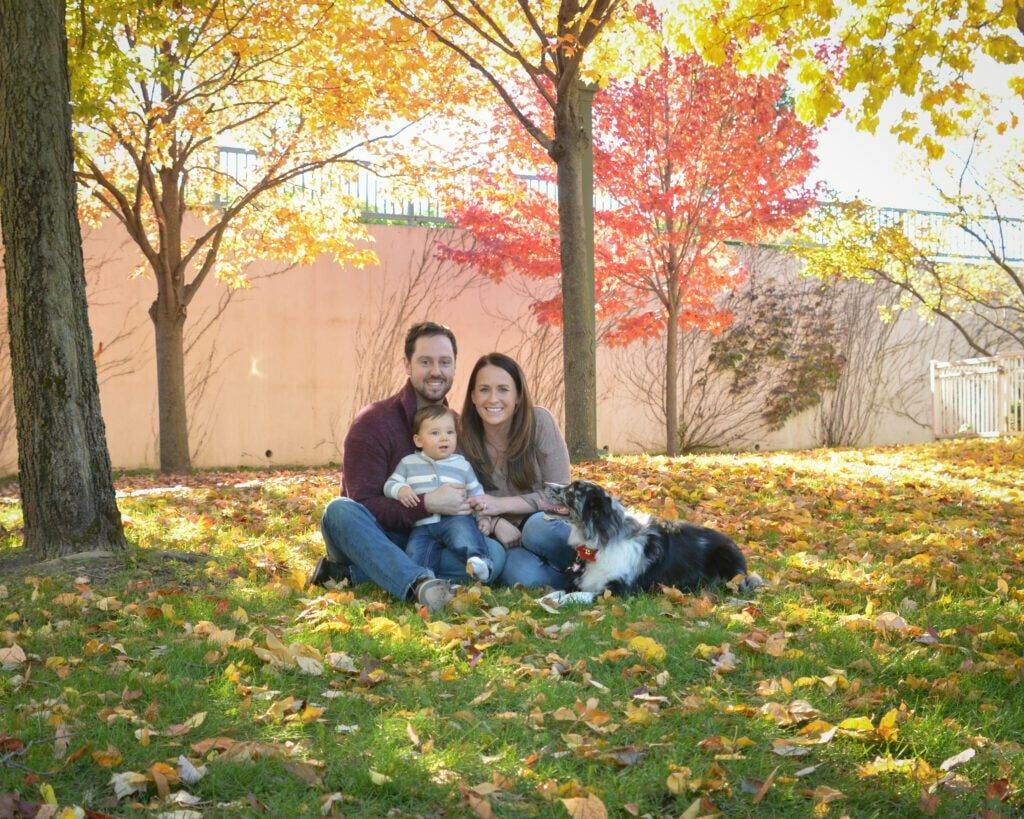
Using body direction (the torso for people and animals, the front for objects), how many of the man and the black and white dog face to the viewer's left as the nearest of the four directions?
1

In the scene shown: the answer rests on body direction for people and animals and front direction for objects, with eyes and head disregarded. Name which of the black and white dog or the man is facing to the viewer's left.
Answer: the black and white dog

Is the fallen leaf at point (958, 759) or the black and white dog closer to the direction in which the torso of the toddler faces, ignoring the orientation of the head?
the fallen leaf

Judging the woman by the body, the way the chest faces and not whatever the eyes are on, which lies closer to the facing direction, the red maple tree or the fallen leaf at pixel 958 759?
the fallen leaf

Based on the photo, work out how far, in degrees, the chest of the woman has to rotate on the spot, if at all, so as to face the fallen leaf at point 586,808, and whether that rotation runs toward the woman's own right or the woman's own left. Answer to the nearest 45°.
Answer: approximately 45° to the woman's own left

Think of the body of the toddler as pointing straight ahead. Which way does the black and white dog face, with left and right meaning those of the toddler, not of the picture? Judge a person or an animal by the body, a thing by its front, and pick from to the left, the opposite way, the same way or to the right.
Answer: to the right

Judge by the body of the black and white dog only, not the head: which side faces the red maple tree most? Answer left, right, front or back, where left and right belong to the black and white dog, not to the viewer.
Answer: right

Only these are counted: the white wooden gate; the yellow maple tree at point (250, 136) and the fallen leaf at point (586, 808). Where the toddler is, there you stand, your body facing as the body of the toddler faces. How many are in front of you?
1

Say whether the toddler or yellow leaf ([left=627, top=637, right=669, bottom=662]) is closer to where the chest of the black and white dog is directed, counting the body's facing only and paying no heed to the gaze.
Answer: the toddler

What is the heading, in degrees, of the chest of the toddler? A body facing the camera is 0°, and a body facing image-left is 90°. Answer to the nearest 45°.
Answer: approximately 0°

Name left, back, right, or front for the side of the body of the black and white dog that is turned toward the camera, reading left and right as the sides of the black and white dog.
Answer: left

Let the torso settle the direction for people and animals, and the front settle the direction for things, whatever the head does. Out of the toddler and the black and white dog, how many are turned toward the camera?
1

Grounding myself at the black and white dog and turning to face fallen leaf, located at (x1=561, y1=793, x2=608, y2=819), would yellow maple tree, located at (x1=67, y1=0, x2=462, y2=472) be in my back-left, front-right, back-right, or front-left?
back-right
